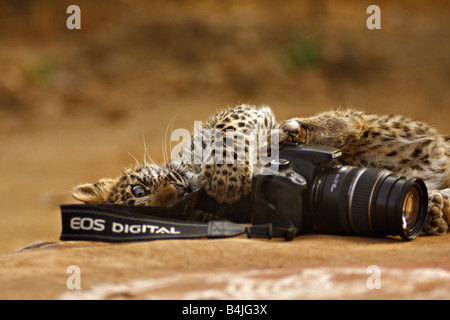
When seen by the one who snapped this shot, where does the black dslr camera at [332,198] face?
facing the viewer and to the right of the viewer

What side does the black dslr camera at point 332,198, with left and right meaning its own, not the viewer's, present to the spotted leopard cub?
back
